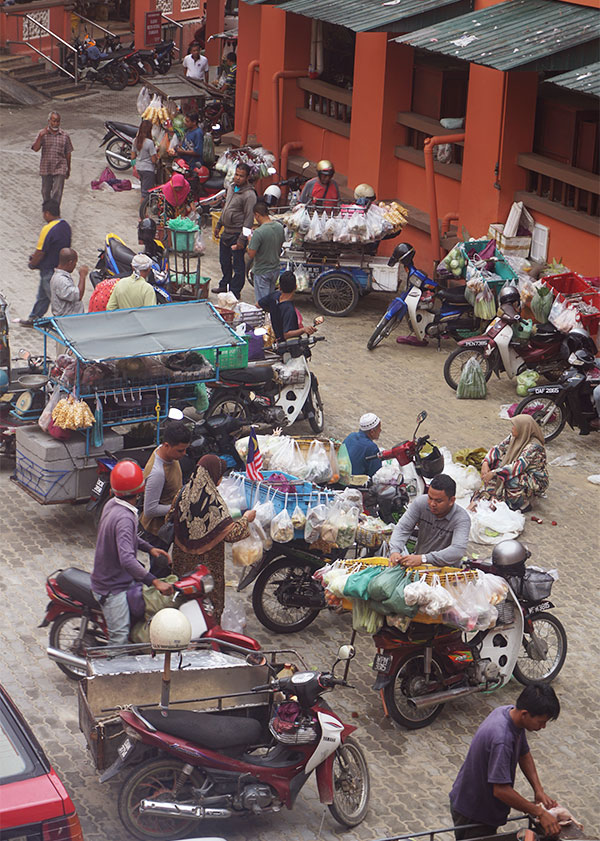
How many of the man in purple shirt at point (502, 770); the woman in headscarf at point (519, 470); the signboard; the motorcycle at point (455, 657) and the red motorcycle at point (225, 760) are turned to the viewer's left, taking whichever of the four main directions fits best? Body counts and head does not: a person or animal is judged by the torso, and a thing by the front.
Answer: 1

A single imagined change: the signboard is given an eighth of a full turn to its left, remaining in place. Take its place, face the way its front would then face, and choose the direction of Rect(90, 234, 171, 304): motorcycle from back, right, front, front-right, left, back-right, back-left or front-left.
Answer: front-right

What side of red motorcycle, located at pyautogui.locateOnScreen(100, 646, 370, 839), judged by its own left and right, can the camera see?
right

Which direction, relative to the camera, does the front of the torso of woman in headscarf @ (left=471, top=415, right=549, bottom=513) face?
to the viewer's left

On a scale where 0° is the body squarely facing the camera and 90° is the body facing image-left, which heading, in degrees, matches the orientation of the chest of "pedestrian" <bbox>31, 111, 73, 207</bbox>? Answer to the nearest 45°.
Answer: approximately 0°

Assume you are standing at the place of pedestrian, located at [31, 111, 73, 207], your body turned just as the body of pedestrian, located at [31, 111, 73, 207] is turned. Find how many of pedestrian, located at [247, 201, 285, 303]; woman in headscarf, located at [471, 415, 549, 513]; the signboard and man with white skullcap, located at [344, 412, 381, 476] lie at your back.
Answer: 1

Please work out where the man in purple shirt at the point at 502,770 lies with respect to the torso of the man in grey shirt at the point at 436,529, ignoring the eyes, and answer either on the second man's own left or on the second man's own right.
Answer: on the second man's own left

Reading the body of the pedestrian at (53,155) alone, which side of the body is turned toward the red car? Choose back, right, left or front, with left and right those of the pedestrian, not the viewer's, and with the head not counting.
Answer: front

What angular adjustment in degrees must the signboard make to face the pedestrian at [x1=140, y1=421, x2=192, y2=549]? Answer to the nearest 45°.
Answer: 0° — it already faces them

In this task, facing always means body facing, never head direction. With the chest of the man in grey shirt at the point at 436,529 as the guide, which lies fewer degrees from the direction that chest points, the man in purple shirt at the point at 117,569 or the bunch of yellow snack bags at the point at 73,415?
the man in purple shirt

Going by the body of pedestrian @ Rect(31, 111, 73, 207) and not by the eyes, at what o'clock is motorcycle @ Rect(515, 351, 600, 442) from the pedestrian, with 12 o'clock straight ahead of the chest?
The motorcycle is roughly at 11 o'clock from the pedestrian.

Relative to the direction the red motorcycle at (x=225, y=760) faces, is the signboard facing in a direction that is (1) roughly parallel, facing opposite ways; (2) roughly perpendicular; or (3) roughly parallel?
roughly perpendicular

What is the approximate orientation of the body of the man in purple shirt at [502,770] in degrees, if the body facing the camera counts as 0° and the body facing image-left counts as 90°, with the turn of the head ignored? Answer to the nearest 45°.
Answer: approximately 270°

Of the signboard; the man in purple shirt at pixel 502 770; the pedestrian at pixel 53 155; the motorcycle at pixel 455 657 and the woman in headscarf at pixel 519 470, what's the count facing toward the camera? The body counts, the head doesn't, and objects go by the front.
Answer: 2

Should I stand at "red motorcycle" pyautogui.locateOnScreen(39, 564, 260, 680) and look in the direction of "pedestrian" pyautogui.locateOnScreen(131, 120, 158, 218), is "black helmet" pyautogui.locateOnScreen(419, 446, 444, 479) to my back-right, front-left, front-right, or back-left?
front-right

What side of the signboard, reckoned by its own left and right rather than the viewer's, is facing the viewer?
front

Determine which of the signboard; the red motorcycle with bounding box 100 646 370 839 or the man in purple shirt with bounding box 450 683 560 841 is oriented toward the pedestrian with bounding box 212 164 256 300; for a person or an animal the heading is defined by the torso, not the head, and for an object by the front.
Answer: the signboard

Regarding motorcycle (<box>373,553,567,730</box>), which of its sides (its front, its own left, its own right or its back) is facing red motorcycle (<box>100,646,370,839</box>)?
back
